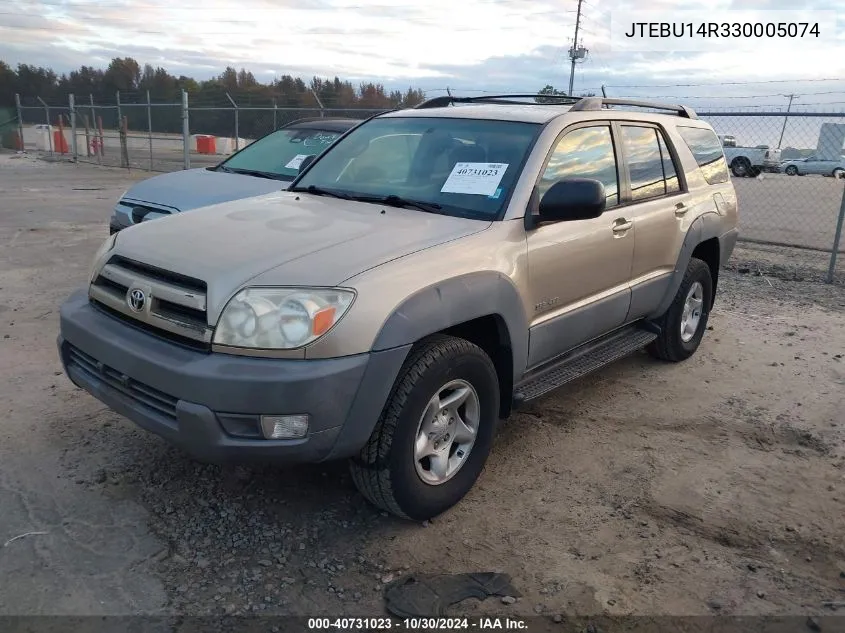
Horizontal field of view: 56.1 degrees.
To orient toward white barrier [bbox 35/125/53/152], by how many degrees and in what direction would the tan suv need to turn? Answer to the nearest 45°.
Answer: approximately 90° to its right

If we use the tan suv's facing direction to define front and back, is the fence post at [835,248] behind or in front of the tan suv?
behind

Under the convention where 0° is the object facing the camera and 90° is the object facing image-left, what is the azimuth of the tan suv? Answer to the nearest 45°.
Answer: approximately 45°

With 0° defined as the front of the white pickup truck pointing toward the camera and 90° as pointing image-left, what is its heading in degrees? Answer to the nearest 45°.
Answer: approximately 135°

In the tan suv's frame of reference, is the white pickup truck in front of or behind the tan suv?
behind
